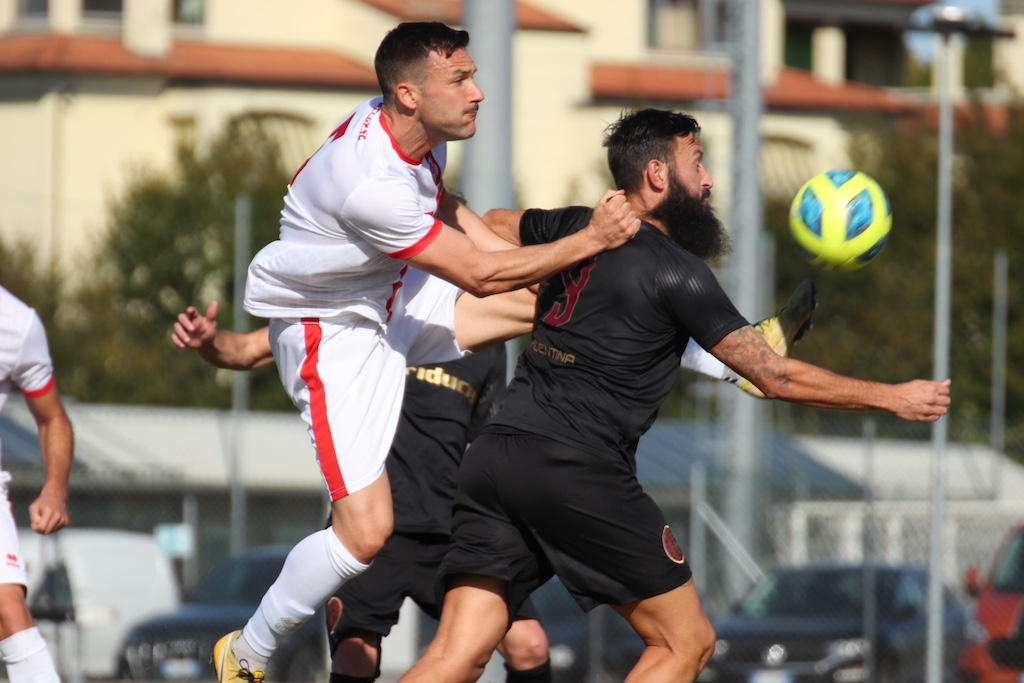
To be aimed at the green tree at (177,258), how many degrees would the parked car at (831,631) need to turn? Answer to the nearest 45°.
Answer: approximately 90° to its right

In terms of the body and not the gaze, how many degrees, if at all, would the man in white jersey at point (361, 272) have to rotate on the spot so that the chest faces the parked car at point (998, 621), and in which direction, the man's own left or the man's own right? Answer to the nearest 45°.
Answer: approximately 45° to the man's own left

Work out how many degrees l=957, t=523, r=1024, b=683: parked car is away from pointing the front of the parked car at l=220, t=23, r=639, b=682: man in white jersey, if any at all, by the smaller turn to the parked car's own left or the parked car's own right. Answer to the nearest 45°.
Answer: approximately 45° to the parked car's own left

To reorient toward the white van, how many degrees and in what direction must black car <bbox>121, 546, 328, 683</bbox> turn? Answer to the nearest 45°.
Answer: approximately 90° to its right

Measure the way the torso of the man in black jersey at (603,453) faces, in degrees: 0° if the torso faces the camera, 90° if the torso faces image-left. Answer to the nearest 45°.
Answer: approximately 225°

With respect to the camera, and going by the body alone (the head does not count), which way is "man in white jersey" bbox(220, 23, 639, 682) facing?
to the viewer's right

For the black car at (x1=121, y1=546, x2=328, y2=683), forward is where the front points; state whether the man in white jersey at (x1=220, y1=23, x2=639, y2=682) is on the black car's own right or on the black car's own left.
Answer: on the black car's own left

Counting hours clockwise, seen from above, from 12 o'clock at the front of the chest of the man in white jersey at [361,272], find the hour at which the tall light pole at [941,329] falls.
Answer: The tall light pole is roughly at 10 o'clock from the man in white jersey.

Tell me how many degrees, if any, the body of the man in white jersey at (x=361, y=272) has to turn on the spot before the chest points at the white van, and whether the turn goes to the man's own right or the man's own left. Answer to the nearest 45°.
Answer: approximately 90° to the man's own left

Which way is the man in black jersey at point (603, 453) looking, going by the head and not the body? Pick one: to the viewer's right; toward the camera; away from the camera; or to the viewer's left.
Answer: to the viewer's right
